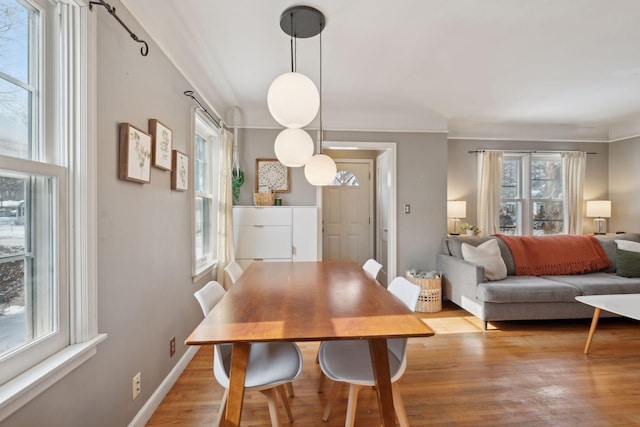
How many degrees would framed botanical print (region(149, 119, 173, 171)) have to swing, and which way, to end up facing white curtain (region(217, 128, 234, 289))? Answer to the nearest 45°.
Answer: approximately 90° to its left

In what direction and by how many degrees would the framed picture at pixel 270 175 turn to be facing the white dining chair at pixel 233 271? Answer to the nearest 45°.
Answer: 0° — it already faces it

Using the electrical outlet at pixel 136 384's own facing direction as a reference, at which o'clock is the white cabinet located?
The white cabinet is roughly at 9 o'clock from the electrical outlet.

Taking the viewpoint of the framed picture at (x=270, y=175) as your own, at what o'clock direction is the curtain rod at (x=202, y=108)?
The curtain rod is roughly at 1 o'clock from the framed picture.

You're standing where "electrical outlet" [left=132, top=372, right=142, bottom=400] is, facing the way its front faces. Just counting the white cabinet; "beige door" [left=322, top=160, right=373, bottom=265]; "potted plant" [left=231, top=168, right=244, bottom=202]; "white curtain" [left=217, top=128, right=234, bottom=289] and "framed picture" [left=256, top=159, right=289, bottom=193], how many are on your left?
5

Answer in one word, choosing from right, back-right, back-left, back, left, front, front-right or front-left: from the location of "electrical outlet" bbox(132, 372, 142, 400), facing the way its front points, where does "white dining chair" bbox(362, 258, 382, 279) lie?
front-left

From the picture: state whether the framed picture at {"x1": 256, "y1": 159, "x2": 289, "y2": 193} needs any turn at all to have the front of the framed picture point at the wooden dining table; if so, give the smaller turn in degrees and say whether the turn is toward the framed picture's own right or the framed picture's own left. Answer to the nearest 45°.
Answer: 0° — it already faces it

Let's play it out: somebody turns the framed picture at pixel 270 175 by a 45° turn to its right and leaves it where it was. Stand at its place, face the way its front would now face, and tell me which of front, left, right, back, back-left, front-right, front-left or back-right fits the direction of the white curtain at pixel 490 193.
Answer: back-left

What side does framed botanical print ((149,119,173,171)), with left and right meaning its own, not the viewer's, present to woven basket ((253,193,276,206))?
left

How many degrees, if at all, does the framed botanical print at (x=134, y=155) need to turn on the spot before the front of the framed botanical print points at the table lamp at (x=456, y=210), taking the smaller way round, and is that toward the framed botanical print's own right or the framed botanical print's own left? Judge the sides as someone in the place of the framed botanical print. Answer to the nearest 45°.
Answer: approximately 45° to the framed botanical print's own left

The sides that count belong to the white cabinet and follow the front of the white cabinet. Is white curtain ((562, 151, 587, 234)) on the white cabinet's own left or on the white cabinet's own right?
on the white cabinet's own left

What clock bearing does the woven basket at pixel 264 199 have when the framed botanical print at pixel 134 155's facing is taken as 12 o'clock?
The woven basket is roughly at 9 o'clock from the framed botanical print.

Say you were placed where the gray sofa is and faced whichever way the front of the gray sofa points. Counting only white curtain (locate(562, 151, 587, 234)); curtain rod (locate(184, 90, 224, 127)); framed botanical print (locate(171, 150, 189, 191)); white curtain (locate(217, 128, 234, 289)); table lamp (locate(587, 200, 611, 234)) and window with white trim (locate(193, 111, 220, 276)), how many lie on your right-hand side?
4

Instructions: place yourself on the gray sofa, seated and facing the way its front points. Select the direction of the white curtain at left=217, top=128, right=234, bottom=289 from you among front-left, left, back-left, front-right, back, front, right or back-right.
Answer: right

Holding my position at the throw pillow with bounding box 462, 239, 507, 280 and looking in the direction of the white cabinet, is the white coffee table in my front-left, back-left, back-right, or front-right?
back-left
